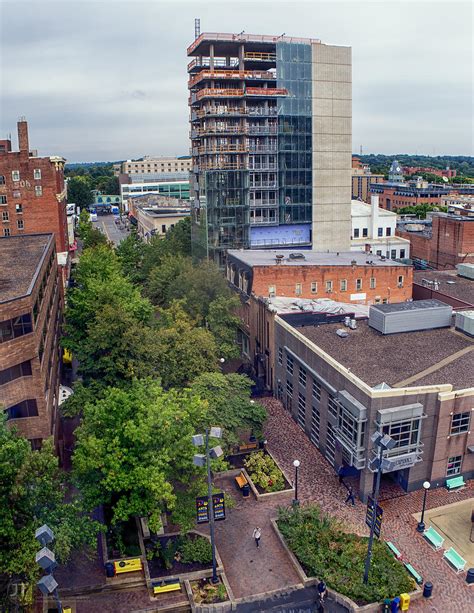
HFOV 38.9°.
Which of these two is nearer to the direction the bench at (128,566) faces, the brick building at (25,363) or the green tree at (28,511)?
the green tree

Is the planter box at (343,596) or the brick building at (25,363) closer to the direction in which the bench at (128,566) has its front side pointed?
the planter box

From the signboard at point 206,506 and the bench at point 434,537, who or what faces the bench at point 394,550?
the bench at point 434,537

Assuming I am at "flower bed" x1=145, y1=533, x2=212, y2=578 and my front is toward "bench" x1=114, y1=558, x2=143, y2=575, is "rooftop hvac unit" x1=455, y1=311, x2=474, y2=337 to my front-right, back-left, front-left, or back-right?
back-right

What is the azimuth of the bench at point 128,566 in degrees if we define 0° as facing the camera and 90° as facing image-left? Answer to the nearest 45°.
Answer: approximately 0°

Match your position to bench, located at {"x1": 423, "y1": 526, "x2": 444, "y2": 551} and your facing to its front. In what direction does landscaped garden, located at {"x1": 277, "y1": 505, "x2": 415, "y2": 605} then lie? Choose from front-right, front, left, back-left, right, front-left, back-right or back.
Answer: front

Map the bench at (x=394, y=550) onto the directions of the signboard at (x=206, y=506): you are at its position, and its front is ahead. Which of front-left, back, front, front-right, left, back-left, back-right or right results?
left

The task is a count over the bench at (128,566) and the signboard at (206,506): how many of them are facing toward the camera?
2

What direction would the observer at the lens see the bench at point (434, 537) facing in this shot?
facing the viewer and to the left of the viewer

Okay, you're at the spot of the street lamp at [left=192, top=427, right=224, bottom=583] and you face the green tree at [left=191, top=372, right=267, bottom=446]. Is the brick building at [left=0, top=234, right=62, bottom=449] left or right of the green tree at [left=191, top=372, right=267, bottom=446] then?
left

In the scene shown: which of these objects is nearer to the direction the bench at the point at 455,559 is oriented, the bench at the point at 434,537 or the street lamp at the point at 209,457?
the street lamp

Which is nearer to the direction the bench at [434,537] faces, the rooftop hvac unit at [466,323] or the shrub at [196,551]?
the shrub

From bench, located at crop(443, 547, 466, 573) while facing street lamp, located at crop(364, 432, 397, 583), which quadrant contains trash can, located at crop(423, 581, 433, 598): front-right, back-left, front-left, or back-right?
front-left

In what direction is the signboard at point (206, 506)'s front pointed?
toward the camera
